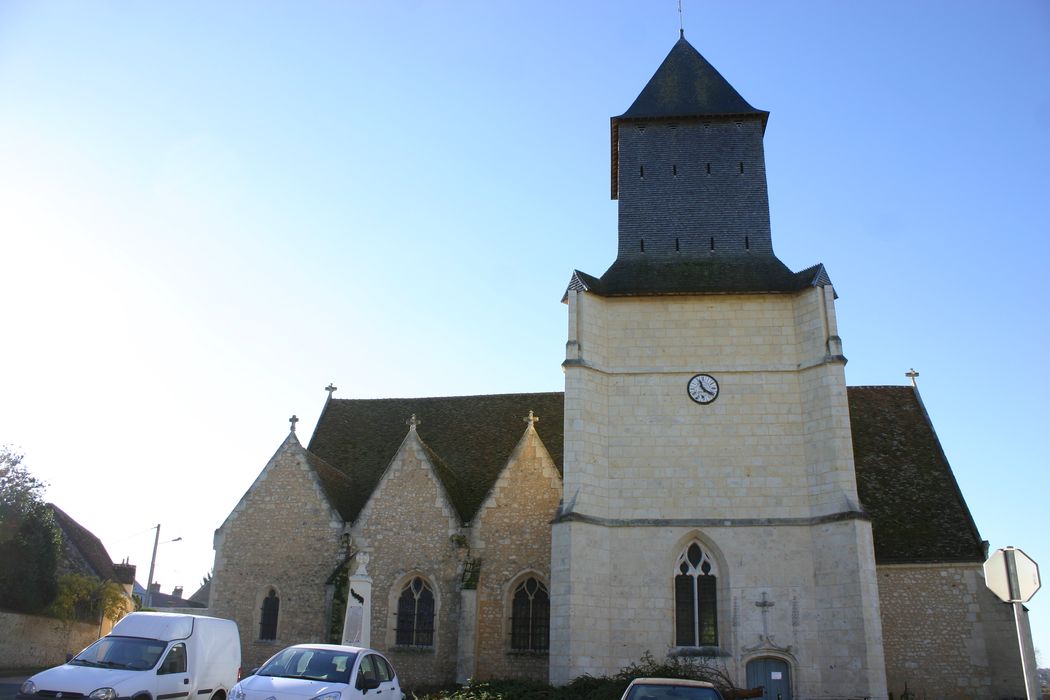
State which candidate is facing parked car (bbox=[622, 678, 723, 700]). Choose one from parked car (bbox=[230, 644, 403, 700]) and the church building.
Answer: the church building

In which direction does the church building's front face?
toward the camera

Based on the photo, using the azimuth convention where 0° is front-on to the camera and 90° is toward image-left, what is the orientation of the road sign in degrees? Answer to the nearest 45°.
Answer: approximately 180°

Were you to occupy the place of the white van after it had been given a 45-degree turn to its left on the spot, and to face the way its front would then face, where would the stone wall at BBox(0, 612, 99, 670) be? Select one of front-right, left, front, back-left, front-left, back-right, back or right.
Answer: back

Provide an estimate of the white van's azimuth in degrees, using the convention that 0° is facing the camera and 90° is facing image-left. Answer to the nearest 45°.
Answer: approximately 45°

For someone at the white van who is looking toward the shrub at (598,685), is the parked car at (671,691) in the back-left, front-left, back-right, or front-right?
front-right

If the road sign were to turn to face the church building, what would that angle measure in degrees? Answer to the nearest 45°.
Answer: approximately 45° to its left

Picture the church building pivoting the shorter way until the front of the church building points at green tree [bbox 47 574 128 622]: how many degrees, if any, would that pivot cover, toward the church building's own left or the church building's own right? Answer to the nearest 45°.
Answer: approximately 135° to the church building's own right

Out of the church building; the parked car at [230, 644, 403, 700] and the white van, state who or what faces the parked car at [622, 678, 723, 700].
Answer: the church building

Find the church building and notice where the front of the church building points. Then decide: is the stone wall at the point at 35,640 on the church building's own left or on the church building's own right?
on the church building's own right

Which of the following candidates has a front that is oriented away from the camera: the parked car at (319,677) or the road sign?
the road sign

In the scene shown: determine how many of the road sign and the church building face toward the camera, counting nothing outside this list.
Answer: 1

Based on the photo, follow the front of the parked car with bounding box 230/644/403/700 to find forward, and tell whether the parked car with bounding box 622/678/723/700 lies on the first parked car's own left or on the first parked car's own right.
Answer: on the first parked car's own left

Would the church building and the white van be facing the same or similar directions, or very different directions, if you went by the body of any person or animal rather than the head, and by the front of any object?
same or similar directions

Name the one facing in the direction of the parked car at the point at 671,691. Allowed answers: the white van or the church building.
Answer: the church building

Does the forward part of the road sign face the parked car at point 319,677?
no

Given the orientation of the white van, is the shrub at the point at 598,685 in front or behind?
behind
